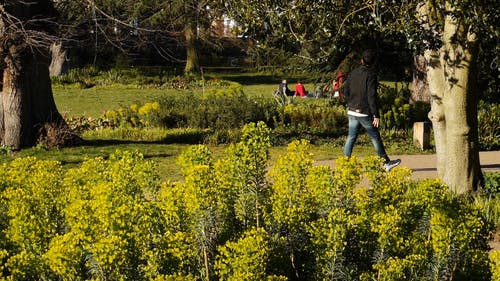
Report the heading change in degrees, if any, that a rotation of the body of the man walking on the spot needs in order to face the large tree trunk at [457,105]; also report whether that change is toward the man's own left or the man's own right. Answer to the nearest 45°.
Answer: approximately 90° to the man's own right

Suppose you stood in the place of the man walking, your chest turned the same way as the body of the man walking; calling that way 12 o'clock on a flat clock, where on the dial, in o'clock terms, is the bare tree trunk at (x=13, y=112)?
The bare tree trunk is roughly at 8 o'clock from the man walking.

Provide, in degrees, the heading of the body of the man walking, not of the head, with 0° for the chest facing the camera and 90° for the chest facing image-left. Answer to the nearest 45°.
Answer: approximately 225°

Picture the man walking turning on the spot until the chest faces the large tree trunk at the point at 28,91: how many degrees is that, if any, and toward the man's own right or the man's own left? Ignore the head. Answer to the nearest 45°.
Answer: approximately 135° to the man's own left

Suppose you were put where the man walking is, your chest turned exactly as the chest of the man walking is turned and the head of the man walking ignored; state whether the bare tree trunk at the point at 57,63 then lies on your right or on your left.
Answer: on your left

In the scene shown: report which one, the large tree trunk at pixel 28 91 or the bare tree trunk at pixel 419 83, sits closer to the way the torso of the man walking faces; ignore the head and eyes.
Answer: the bare tree trunk

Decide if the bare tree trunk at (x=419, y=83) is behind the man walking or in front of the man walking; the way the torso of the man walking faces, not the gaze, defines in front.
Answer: in front

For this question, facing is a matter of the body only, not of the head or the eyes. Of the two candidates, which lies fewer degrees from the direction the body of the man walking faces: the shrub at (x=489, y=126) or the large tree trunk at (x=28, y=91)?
the shrub

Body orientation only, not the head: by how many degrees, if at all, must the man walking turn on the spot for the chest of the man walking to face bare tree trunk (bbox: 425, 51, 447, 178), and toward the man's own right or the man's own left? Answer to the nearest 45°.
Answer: approximately 90° to the man's own right
